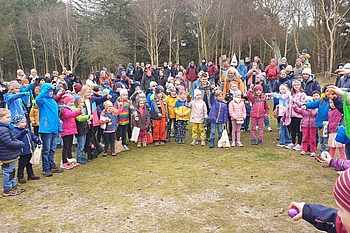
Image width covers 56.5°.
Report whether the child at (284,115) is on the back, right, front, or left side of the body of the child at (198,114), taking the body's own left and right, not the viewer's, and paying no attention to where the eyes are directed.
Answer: left

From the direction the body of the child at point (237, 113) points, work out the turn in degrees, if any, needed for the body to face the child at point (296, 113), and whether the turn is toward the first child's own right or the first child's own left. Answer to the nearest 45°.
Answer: approximately 90° to the first child's own left

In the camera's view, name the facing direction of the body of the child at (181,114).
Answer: toward the camera

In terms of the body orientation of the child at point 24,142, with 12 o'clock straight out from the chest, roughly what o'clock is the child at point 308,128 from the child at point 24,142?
the child at point 308,128 is roughly at 11 o'clock from the child at point 24,142.

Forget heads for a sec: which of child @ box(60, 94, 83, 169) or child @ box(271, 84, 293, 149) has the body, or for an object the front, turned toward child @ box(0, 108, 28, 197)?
child @ box(271, 84, 293, 149)

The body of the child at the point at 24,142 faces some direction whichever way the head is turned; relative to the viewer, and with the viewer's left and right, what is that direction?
facing the viewer and to the right of the viewer

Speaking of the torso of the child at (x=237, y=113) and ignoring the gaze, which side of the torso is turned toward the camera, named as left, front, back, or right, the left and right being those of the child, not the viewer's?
front

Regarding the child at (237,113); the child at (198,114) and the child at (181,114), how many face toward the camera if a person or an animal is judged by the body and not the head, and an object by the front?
3

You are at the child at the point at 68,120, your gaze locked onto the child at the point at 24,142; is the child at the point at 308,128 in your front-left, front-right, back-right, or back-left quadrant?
back-left

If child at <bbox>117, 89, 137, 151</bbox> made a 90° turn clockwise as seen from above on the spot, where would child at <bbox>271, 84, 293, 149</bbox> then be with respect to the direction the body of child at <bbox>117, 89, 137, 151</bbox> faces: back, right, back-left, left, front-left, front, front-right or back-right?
back-left

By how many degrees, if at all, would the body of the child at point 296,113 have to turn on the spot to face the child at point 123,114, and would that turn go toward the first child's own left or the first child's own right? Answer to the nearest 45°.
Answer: approximately 45° to the first child's own right

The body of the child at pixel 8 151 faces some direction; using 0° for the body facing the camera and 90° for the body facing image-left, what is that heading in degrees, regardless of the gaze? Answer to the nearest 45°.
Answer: approximately 270°

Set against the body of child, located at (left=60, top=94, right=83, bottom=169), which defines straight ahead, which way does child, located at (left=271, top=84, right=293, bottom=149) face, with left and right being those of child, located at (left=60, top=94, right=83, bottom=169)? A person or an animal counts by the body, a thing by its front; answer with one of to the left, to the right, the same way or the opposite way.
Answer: the opposite way
